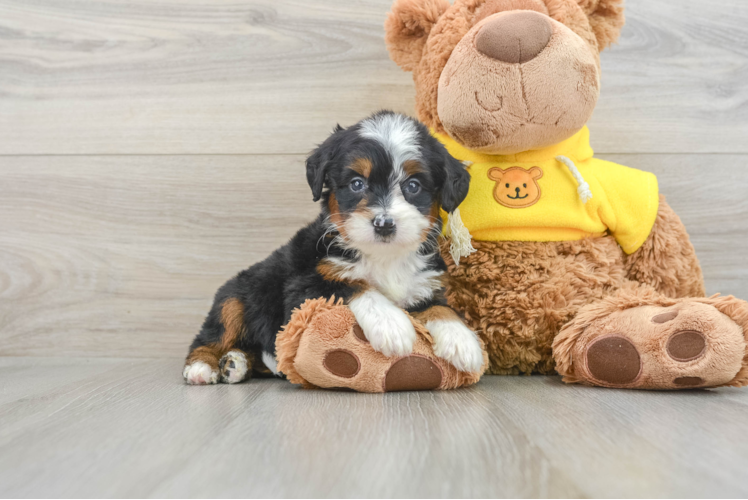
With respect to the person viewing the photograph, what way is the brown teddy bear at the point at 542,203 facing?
facing the viewer

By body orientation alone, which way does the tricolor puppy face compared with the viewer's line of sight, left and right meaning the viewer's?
facing the viewer and to the right of the viewer

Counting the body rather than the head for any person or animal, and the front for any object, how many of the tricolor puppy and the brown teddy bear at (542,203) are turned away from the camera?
0
